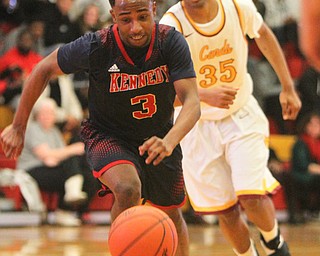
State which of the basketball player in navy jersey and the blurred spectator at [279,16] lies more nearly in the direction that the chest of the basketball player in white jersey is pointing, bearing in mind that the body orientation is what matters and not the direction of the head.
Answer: the basketball player in navy jersey

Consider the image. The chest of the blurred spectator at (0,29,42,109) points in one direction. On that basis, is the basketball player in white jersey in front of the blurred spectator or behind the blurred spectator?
in front

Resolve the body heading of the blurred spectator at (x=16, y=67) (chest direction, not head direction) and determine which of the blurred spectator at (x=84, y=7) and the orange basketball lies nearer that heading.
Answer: the orange basketball

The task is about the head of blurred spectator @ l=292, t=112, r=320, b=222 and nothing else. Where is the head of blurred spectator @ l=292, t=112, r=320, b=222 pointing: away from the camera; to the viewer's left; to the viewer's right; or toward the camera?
toward the camera

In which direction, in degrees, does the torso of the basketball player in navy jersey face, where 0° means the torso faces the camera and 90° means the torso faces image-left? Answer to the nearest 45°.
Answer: approximately 0°

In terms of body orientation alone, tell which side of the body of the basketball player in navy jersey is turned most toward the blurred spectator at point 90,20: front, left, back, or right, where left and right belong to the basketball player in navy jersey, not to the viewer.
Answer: back

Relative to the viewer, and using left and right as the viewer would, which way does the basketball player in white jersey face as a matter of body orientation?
facing the viewer

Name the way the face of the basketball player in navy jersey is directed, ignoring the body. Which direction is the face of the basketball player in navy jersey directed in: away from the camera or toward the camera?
toward the camera

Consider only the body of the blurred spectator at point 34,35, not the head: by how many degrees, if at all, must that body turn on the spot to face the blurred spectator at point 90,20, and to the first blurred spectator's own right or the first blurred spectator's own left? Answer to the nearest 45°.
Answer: approximately 45° to the first blurred spectator's own left
